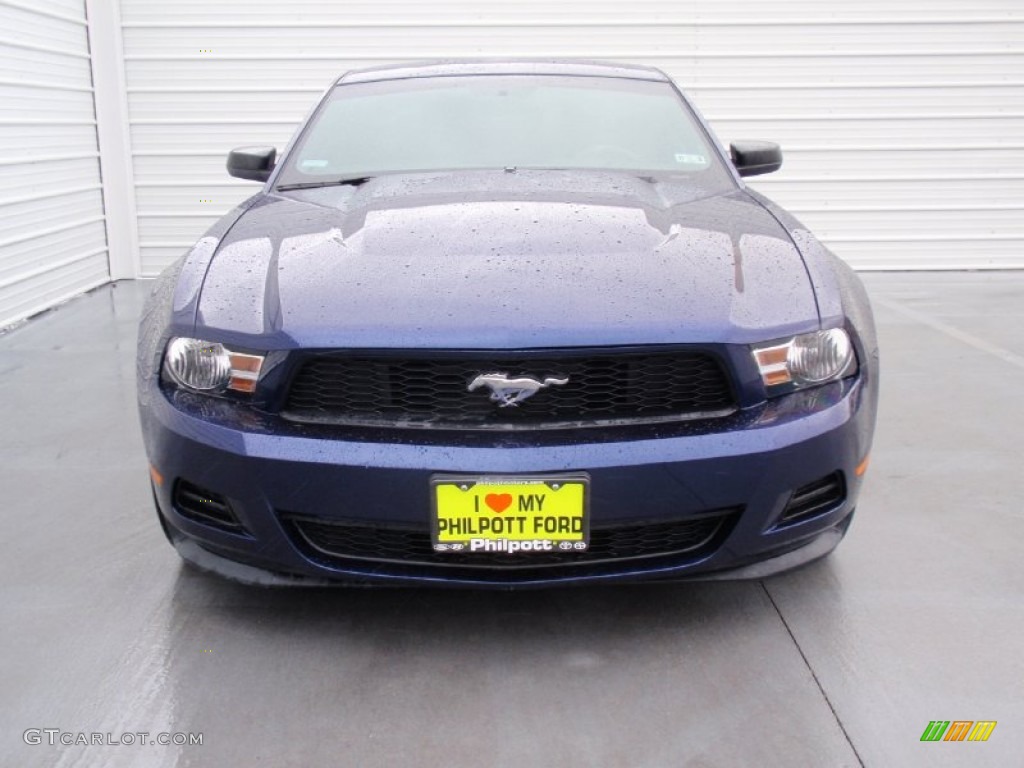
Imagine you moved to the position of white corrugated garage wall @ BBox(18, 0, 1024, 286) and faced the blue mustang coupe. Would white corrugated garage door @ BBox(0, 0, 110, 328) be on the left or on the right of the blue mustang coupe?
right

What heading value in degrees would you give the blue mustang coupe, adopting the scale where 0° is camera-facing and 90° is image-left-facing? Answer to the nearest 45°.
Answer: approximately 0°

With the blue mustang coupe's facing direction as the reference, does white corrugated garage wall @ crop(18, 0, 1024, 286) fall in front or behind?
behind

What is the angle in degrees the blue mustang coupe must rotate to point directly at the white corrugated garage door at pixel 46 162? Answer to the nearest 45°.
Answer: approximately 135° to its right
